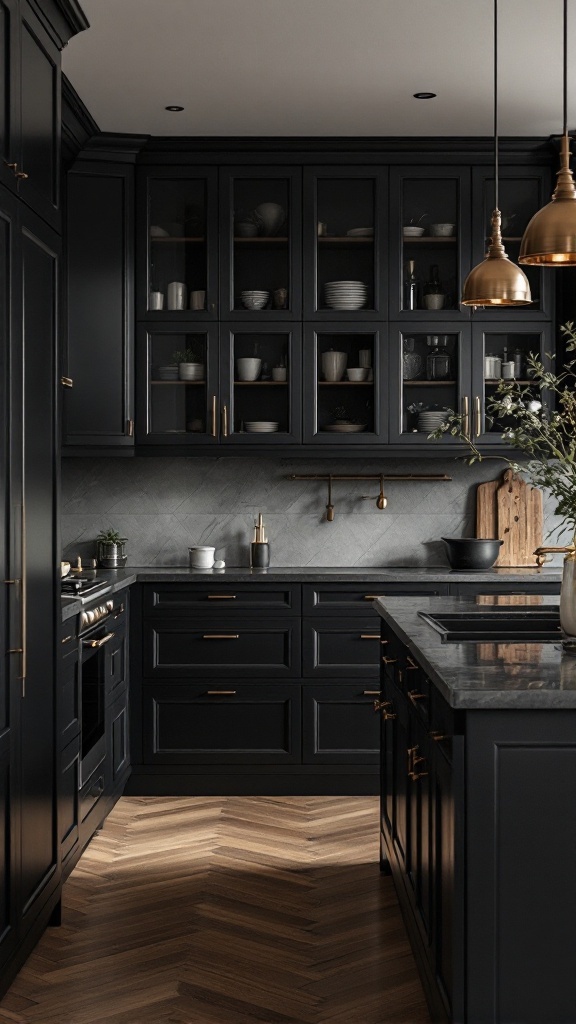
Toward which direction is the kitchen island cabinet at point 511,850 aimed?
to the viewer's left

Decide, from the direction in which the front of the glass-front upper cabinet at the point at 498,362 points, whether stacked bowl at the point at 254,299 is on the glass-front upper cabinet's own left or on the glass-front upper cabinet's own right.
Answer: on the glass-front upper cabinet's own right

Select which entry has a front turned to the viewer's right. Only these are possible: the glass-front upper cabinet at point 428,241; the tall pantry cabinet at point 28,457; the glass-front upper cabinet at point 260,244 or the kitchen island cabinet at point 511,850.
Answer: the tall pantry cabinet

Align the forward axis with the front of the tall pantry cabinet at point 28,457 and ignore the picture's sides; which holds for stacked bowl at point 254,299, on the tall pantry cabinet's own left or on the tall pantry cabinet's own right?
on the tall pantry cabinet's own left

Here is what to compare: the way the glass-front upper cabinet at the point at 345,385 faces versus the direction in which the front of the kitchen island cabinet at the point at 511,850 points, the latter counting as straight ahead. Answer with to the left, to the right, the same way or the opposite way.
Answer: to the left
